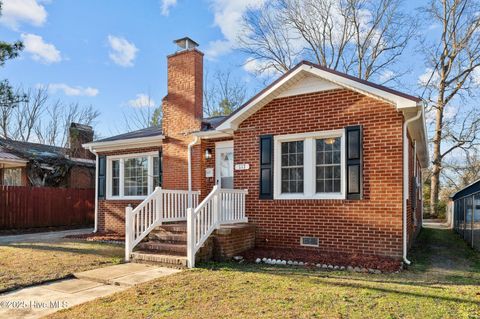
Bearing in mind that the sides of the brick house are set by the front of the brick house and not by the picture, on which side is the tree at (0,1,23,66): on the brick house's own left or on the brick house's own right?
on the brick house's own right

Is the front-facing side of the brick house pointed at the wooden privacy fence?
no

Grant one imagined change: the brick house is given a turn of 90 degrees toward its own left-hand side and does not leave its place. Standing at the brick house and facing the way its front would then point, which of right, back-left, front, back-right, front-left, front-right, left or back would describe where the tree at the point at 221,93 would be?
back-left

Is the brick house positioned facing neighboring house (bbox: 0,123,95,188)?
no

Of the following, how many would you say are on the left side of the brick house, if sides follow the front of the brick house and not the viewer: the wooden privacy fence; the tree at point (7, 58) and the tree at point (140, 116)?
0

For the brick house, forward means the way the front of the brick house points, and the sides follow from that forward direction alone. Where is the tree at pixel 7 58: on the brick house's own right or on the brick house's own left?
on the brick house's own right

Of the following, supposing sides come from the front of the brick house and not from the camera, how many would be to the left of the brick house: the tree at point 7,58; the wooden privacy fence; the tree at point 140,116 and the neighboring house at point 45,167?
0

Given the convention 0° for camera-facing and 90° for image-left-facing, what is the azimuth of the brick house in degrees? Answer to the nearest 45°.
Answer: approximately 45°

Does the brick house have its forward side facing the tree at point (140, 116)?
no
